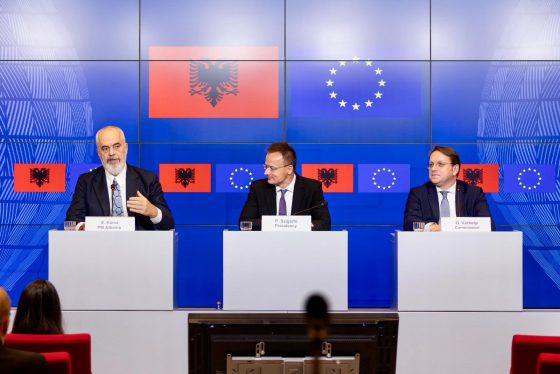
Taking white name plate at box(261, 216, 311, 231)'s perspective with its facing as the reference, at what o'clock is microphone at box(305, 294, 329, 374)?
The microphone is roughly at 12 o'clock from the white name plate.

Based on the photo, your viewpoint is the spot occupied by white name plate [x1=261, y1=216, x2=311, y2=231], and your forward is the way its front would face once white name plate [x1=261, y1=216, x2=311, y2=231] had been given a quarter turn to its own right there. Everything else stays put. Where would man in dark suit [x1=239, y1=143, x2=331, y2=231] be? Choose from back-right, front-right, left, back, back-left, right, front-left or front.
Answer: right

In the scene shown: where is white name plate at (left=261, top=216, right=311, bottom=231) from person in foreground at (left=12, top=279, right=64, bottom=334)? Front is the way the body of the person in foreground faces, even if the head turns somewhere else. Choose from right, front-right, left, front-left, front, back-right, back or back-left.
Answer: front-right

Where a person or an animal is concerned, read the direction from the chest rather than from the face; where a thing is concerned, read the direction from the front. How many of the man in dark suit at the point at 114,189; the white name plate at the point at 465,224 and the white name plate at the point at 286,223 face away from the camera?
0

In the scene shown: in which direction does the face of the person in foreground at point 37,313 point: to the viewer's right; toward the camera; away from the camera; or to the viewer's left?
away from the camera

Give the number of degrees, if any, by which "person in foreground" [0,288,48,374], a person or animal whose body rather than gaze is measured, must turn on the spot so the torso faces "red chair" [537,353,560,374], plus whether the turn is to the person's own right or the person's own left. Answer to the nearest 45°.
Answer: approximately 90° to the person's own right

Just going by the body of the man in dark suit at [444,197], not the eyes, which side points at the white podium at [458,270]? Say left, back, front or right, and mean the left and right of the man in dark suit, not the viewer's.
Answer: front

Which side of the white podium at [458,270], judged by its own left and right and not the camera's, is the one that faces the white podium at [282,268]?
right

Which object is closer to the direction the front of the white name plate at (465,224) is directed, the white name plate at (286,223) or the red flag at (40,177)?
the white name plate

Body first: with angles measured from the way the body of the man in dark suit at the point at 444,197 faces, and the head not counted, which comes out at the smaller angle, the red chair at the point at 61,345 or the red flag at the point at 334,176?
the red chair

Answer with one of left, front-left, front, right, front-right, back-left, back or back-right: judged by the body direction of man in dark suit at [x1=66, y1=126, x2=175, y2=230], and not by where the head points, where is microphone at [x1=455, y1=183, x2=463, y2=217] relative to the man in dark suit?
left

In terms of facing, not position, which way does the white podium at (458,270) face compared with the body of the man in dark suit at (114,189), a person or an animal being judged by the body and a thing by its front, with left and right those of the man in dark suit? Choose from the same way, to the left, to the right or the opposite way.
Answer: the same way

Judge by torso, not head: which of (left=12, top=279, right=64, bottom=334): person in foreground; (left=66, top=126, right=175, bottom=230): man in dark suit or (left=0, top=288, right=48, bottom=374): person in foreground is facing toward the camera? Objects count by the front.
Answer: the man in dark suit

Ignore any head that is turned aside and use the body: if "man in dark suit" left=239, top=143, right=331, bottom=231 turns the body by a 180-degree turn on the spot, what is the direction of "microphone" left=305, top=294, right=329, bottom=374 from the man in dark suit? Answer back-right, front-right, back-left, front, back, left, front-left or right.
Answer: back

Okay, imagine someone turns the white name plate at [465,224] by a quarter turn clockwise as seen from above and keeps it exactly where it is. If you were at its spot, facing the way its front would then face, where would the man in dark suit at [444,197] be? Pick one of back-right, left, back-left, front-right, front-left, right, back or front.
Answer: right

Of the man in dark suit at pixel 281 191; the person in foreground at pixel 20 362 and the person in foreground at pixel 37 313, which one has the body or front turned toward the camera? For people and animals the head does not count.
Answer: the man in dark suit

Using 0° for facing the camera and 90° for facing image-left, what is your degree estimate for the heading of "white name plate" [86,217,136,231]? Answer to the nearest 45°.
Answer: approximately 0°

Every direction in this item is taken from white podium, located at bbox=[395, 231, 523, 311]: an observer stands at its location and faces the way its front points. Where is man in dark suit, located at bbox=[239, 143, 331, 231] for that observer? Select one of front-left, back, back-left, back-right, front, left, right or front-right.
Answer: back-right

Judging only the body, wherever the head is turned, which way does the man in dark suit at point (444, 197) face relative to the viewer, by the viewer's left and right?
facing the viewer

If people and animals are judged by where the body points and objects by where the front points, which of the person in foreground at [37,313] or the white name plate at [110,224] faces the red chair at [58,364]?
the white name plate

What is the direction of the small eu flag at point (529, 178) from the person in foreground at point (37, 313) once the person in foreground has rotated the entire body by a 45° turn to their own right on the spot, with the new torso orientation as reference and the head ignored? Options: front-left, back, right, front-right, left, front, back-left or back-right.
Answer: front
